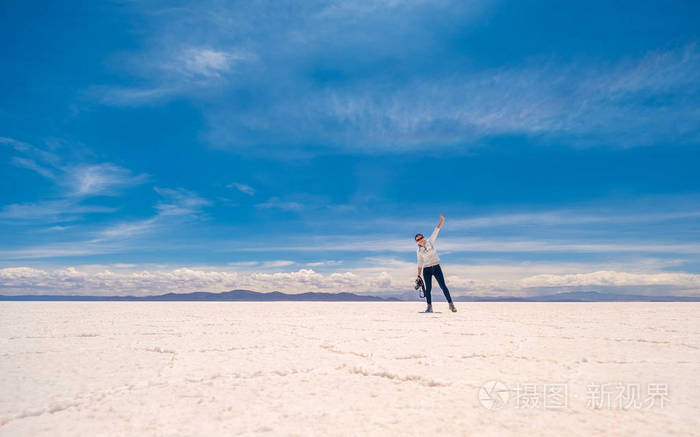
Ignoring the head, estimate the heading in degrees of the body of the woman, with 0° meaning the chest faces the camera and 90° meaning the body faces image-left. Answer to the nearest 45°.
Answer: approximately 0°
